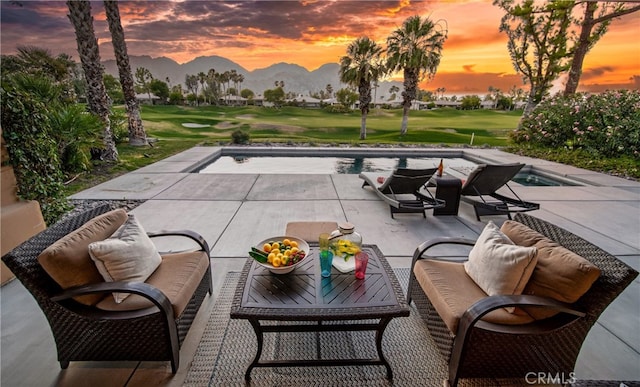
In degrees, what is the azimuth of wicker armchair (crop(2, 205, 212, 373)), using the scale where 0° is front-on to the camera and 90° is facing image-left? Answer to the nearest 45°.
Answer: approximately 315°

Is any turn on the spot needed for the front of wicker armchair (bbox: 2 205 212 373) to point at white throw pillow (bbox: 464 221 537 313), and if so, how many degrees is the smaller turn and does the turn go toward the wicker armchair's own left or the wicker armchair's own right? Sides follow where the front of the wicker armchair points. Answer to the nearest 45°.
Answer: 0° — it already faces it

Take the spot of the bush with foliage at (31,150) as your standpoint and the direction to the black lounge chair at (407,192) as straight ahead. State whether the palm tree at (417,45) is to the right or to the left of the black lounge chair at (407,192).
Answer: left

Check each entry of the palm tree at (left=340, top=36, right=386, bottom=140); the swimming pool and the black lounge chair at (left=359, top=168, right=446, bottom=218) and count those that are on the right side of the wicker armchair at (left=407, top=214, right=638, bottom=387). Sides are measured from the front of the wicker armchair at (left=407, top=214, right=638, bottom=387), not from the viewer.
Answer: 3

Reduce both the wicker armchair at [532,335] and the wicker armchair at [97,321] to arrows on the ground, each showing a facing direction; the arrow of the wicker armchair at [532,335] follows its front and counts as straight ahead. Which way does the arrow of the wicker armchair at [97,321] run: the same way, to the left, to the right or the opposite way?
the opposite way

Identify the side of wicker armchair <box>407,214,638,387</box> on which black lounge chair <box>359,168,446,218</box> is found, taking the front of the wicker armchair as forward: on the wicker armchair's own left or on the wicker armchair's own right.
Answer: on the wicker armchair's own right

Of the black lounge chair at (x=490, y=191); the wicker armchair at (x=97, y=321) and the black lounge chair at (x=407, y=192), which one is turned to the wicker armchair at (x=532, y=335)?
the wicker armchair at (x=97, y=321)

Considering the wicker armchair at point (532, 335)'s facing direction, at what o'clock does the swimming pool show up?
The swimming pool is roughly at 3 o'clock from the wicker armchair.

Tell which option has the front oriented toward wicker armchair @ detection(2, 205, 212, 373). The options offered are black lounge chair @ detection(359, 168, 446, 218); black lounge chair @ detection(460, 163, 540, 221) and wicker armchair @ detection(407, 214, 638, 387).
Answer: wicker armchair @ detection(407, 214, 638, 387)

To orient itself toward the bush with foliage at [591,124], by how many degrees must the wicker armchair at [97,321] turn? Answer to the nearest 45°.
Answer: approximately 45° to its left

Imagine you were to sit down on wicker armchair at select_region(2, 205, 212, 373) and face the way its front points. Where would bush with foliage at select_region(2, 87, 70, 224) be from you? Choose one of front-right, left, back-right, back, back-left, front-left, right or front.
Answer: back-left
